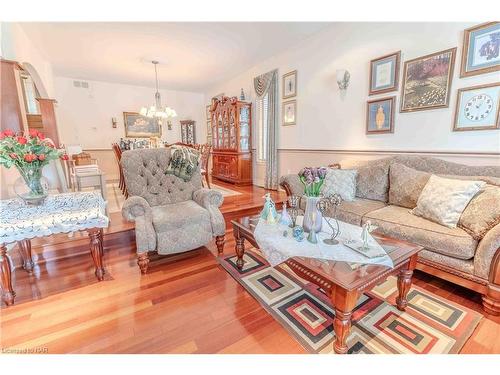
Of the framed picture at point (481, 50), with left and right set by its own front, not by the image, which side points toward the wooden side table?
front

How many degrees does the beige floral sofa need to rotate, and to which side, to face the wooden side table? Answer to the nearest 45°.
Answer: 0° — it already faces it

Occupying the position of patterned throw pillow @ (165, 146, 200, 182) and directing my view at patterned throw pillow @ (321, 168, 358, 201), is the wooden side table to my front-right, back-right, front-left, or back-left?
back-right

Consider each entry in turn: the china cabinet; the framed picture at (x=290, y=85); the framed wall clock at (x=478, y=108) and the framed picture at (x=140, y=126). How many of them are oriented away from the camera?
0

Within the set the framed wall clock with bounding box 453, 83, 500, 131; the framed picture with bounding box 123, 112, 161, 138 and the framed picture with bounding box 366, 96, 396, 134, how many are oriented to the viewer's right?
0

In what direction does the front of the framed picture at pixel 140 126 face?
toward the camera

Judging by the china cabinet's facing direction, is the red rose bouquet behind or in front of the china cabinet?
in front

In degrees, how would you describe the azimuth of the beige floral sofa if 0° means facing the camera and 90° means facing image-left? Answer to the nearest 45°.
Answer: approximately 45°

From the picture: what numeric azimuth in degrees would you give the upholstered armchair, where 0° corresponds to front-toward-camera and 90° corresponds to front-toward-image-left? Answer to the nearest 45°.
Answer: approximately 315°

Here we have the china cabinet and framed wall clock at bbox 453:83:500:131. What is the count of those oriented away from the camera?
0

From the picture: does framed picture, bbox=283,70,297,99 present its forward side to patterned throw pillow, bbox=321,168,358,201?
no

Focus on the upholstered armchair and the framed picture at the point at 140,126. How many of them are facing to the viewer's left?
0

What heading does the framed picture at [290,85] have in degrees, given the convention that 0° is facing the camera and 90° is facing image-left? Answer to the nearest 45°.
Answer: approximately 45°

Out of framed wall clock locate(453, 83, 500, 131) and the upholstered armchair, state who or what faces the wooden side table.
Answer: the framed wall clock

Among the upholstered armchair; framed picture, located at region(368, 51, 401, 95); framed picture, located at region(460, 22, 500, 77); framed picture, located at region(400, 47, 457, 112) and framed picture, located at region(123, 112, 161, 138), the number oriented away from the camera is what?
0

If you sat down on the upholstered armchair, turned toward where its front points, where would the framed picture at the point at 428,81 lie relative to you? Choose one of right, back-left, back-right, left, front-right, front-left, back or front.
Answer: front-left

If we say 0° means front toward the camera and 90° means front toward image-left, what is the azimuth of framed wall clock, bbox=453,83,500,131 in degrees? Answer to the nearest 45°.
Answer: approximately 45°

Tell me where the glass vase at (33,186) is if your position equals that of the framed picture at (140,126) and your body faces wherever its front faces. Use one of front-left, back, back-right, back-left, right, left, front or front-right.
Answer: front

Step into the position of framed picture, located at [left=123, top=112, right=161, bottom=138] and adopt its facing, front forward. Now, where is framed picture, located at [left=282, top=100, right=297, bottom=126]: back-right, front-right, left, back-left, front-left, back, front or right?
front-left
